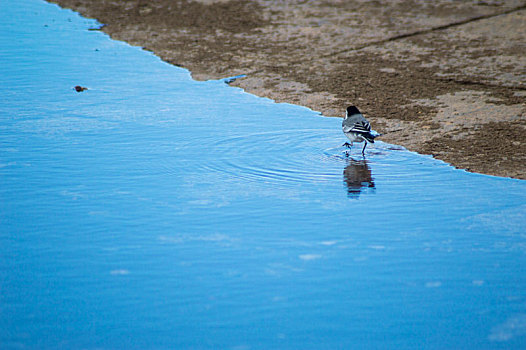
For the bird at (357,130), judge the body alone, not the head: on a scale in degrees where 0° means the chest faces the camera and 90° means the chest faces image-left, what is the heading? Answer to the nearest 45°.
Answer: approximately 135°
